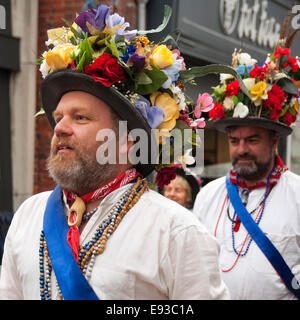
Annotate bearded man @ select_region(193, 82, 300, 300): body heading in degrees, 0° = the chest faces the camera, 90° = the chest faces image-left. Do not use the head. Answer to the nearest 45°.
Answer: approximately 45°

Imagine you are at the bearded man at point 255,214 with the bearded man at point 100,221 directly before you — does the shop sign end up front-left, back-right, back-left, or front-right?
back-right

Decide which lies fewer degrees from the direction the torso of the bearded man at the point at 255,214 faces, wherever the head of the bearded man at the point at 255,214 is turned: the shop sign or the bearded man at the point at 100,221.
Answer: the bearded man

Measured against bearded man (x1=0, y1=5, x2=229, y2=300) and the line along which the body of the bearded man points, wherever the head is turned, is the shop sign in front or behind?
behind

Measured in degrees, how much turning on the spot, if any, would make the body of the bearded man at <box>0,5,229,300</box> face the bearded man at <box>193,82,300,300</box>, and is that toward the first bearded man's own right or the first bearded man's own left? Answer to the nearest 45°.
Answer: approximately 180°

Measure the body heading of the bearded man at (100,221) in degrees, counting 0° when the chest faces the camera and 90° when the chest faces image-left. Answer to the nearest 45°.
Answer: approximately 45°

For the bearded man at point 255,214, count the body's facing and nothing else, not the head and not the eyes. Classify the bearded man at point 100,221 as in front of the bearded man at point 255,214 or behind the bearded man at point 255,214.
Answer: in front

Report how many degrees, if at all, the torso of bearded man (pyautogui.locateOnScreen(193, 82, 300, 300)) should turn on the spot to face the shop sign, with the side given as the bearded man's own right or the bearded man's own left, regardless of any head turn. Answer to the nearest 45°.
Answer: approximately 135° to the bearded man's own right
